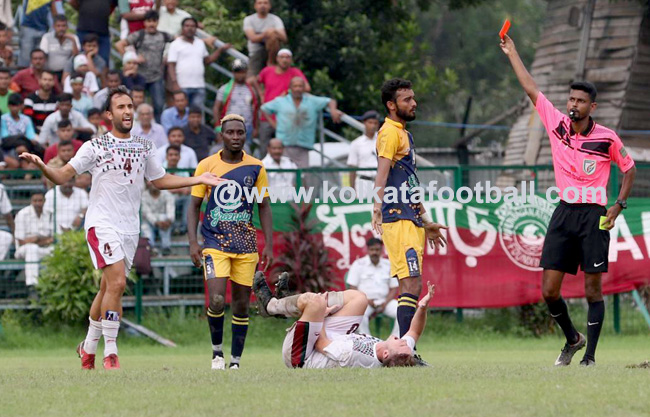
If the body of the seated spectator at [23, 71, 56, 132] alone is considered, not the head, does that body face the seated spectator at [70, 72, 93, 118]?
no

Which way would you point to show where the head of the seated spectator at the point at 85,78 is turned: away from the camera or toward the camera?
toward the camera

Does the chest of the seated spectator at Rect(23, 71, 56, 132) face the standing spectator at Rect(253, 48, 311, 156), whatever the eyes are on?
no

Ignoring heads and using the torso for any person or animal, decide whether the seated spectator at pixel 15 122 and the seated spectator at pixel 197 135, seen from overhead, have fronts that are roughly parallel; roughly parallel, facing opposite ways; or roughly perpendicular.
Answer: roughly parallel

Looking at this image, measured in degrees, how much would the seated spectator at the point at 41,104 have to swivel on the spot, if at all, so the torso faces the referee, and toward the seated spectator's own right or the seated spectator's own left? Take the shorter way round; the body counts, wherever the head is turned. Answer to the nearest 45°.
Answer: approximately 45° to the seated spectator's own left

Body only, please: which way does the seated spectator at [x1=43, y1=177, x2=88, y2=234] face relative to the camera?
toward the camera

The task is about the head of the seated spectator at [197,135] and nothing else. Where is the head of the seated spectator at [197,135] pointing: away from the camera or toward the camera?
toward the camera

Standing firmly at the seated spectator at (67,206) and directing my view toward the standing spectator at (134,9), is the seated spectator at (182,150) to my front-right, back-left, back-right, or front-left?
front-right

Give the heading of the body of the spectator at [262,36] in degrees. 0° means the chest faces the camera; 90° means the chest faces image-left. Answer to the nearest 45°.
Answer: approximately 0°

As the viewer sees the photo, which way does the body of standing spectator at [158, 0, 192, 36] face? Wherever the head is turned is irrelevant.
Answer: toward the camera

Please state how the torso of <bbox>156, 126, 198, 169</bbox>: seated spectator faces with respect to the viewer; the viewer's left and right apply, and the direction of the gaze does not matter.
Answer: facing the viewer

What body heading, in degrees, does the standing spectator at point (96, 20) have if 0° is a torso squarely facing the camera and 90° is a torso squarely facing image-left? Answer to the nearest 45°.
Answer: approximately 0°

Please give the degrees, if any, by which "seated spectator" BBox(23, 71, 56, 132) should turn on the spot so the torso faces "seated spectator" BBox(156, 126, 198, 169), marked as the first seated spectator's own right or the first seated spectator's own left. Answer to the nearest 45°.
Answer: approximately 45° to the first seated spectator's own left

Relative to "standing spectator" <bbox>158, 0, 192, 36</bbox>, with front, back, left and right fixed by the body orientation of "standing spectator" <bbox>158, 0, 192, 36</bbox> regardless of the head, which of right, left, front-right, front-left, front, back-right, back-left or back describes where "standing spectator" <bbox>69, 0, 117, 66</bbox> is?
right
